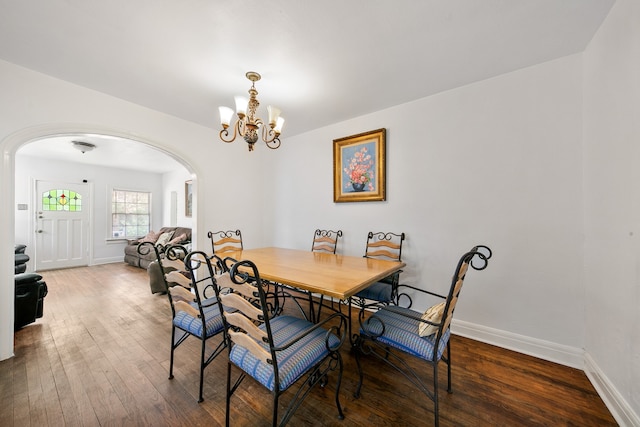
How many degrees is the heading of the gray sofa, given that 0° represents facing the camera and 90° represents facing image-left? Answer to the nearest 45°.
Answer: approximately 45°

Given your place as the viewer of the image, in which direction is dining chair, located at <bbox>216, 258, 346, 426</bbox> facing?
facing away from the viewer and to the right of the viewer

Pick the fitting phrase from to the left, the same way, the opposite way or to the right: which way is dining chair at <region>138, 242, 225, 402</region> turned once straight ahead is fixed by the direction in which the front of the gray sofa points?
the opposite way

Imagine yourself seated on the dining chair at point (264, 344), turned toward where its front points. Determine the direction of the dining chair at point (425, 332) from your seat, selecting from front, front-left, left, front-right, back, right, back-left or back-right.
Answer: front-right

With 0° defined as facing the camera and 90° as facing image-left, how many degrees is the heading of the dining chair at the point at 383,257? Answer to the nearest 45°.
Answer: approximately 45°

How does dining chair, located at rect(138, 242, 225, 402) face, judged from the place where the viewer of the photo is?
facing away from the viewer and to the right of the viewer

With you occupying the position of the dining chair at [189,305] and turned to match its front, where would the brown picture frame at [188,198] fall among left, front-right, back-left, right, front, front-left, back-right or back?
front-left
